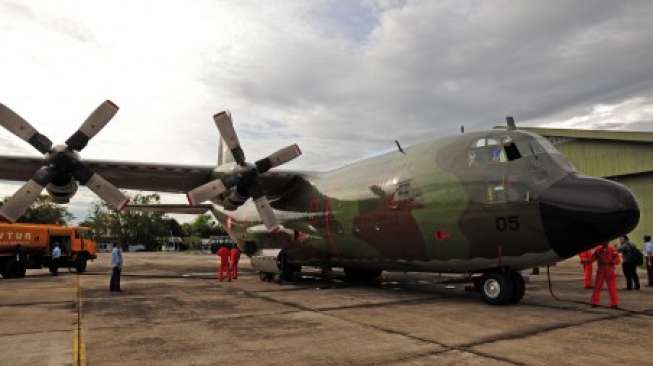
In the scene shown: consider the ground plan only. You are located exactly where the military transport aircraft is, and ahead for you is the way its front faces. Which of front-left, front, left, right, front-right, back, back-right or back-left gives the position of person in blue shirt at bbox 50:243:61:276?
back

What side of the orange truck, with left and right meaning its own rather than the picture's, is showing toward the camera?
right

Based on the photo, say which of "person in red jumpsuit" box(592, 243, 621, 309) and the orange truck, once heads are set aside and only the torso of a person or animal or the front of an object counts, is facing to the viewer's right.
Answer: the orange truck

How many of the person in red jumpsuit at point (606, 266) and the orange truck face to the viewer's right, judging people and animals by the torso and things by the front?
1

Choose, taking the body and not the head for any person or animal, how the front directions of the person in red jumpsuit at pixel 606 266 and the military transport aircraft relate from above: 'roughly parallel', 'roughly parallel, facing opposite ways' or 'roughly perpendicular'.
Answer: roughly perpendicular

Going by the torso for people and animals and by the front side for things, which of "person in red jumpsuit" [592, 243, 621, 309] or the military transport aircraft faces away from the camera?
the person in red jumpsuit

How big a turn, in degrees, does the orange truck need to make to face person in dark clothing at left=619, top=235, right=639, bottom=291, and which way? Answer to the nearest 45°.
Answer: approximately 45° to its right
